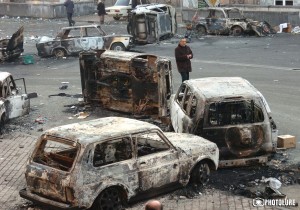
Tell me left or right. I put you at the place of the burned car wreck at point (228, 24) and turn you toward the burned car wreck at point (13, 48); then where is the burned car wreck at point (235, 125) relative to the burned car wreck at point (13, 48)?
left

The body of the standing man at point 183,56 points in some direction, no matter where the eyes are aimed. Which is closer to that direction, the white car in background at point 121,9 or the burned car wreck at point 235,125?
the burned car wreck

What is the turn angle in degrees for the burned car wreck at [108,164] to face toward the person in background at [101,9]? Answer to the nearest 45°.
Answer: approximately 45° to its left

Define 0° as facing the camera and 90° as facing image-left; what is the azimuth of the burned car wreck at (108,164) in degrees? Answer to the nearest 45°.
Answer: approximately 225°

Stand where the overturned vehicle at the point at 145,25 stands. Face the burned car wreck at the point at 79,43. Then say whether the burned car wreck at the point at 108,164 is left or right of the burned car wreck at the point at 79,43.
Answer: left

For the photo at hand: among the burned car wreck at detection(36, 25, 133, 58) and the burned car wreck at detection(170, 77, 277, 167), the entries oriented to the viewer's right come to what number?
1

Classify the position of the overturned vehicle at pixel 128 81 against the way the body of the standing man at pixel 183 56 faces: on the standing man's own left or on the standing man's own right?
on the standing man's own right

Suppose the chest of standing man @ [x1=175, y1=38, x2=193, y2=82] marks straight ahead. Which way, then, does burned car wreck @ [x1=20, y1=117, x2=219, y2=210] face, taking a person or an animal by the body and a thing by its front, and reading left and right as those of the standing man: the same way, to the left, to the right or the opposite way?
to the left
